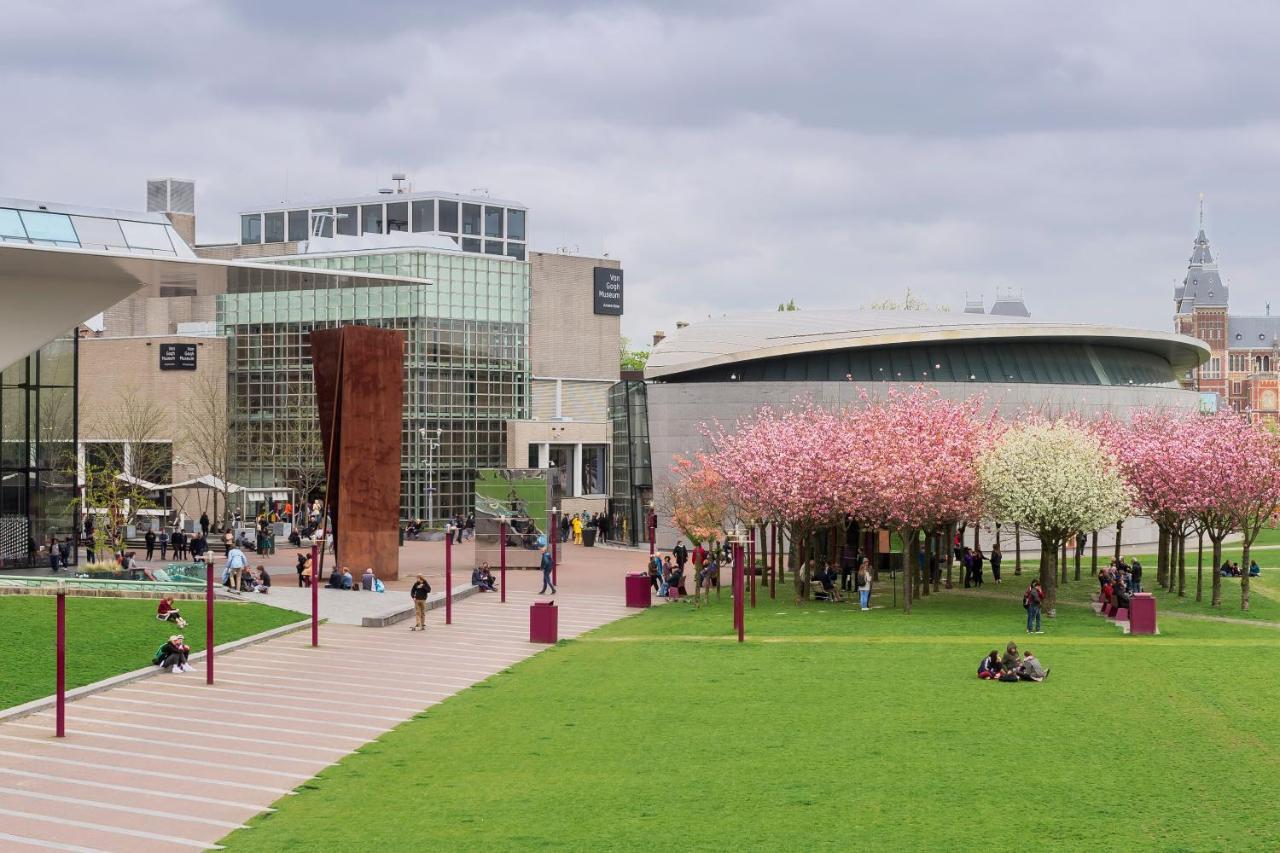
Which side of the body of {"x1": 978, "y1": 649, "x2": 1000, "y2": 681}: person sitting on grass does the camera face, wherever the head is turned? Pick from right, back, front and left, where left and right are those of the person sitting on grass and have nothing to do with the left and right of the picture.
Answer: right

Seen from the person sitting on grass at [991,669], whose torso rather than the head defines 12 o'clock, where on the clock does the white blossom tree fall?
The white blossom tree is roughly at 9 o'clock from the person sitting on grass.

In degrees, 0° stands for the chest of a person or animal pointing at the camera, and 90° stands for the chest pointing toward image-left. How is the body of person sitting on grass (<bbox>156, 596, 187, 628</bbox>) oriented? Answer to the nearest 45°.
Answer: approximately 315°

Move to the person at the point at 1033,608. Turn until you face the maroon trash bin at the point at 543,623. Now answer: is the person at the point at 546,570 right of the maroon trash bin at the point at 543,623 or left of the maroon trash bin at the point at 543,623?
right

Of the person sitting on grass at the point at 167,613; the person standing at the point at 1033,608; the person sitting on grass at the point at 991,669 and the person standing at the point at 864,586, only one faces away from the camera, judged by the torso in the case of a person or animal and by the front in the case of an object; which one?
the person standing at the point at 1033,608

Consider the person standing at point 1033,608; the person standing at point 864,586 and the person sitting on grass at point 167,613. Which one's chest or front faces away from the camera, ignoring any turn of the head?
the person standing at point 1033,608
